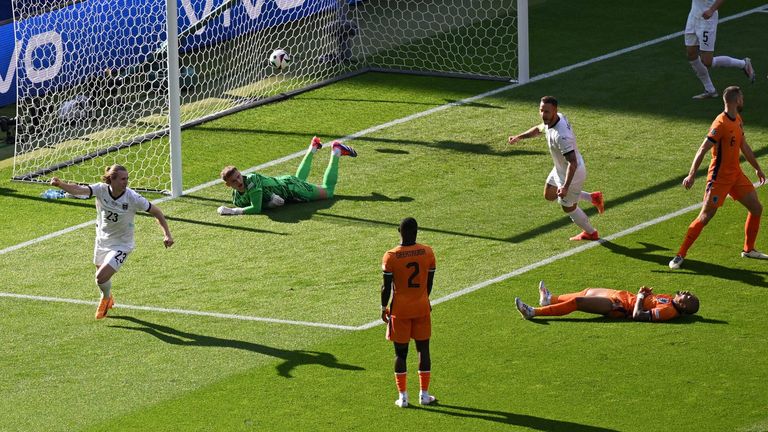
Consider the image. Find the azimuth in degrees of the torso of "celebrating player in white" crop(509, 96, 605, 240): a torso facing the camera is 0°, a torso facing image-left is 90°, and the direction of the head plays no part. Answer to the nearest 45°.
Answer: approximately 45°

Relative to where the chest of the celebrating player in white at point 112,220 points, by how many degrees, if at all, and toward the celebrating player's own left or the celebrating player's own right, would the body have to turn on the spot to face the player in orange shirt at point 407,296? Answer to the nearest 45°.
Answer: approximately 45° to the celebrating player's own left

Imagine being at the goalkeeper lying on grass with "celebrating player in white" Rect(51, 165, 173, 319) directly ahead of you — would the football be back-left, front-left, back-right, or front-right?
back-right

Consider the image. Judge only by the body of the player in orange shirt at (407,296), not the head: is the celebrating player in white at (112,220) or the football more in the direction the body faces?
the football

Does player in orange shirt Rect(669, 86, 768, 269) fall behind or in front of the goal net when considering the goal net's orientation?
in front

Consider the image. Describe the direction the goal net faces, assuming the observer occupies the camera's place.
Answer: facing the viewer and to the right of the viewer

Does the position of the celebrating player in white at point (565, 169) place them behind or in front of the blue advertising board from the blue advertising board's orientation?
in front

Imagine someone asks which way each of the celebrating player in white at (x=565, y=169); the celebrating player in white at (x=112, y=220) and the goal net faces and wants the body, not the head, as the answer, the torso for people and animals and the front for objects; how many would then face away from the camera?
0

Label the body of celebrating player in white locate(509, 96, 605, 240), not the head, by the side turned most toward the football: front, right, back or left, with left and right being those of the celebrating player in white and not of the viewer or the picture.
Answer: right

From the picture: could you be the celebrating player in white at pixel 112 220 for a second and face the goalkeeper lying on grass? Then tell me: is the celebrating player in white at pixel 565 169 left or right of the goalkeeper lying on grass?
right

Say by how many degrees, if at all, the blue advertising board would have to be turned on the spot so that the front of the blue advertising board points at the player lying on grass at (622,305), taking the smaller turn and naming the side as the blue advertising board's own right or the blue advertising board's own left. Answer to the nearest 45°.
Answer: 0° — it already faces them

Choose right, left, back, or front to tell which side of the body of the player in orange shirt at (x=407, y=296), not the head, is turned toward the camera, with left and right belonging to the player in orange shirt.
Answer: back

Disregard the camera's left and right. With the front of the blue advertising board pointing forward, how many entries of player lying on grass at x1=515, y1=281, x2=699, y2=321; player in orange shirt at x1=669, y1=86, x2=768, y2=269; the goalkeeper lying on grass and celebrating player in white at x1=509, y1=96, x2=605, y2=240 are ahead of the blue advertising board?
4

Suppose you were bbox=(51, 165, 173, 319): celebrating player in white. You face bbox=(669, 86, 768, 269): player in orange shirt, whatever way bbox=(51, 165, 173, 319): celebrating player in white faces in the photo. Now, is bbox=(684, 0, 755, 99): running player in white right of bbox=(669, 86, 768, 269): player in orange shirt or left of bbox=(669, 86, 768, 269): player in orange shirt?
left

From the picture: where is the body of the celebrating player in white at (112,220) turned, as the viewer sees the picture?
toward the camera

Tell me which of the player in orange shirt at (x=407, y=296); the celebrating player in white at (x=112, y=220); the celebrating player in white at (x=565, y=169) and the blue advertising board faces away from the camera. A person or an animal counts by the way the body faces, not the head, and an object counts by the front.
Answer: the player in orange shirt

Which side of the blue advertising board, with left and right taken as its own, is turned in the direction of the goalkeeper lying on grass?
front

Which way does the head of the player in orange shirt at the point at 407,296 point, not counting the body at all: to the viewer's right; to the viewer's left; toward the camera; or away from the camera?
away from the camera

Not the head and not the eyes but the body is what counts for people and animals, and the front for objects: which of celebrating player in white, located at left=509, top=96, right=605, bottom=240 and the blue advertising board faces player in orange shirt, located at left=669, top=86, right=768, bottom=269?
the blue advertising board
